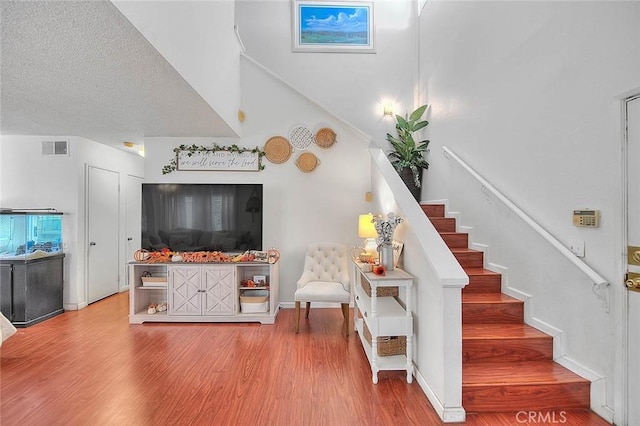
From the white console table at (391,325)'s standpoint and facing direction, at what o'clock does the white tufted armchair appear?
The white tufted armchair is roughly at 2 o'clock from the white console table.

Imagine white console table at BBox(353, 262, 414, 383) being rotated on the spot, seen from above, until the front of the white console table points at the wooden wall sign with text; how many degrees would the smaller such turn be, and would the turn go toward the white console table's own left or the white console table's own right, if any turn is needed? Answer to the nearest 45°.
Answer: approximately 45° to the white console table's own right

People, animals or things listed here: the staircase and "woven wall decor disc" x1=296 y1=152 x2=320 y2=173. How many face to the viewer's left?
0

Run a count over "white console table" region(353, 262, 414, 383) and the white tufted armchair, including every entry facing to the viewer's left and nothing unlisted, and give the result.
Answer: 1

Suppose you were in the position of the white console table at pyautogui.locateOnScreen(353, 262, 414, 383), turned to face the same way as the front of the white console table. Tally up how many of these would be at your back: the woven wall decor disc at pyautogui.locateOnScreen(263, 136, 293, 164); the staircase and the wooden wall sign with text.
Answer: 1

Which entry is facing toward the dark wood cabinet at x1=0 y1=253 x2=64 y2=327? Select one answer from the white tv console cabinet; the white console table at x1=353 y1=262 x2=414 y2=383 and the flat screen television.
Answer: the white console table

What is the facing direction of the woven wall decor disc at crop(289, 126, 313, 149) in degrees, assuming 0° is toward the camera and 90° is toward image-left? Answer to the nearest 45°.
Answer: approximately 0°

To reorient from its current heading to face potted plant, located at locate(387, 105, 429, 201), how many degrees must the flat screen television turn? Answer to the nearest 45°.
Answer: approximately 90° to its left

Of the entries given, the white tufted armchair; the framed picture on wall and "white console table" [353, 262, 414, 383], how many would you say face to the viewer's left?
1
